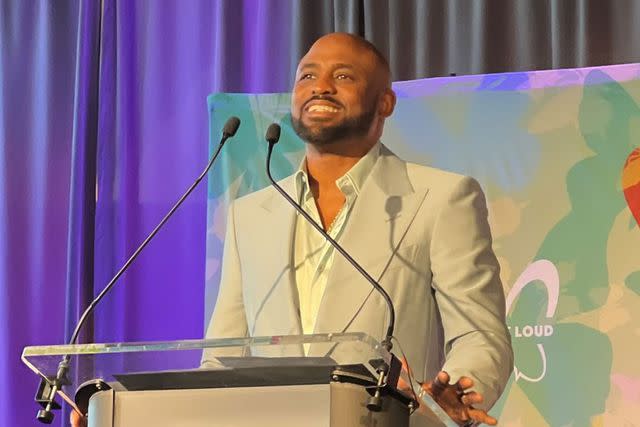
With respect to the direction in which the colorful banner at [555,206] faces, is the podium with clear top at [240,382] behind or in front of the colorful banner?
in front

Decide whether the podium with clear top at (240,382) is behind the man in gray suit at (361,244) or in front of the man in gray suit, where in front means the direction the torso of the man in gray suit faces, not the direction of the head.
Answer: in front

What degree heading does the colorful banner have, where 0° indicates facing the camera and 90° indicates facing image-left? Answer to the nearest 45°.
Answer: approximately 0°
